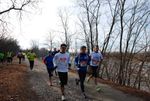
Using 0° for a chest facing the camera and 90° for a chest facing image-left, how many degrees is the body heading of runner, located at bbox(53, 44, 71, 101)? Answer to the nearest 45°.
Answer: approximately 0°
